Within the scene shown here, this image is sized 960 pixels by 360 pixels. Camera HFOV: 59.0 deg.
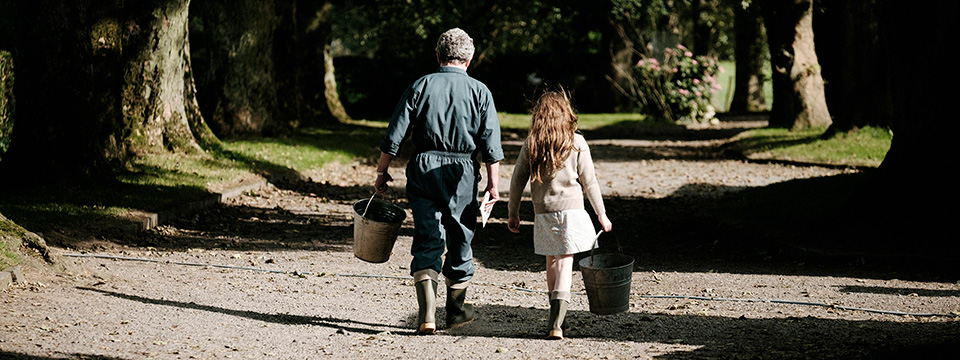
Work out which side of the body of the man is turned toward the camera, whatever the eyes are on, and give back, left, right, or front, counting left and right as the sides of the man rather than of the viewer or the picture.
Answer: back

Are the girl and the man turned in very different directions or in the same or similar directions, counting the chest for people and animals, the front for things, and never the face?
same or similar directions

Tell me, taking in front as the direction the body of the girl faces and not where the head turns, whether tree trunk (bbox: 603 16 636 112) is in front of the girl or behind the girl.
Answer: in front

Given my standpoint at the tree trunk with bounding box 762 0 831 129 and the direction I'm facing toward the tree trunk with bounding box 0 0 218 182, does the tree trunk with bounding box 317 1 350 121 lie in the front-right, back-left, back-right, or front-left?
front-right

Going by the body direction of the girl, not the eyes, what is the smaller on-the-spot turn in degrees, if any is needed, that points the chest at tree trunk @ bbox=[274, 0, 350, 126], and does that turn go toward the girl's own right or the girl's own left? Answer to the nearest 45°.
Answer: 0° — they already face it

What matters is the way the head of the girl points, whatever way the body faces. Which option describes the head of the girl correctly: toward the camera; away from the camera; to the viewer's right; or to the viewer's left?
away from the camera

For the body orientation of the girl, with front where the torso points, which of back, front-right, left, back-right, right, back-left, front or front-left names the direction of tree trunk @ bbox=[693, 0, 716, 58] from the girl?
front

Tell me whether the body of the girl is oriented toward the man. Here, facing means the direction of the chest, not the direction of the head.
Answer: no

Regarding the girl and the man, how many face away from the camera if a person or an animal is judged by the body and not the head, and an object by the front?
2

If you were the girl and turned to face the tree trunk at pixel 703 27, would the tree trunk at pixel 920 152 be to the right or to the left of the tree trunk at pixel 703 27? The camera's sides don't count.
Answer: right

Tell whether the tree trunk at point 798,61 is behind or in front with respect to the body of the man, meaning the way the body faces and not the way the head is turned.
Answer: in front

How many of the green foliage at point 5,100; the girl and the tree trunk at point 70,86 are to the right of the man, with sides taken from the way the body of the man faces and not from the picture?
1

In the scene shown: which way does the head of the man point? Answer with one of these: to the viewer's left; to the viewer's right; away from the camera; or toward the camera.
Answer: away from the camera

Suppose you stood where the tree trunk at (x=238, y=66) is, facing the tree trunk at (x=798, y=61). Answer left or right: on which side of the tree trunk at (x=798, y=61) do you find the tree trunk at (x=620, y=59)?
left

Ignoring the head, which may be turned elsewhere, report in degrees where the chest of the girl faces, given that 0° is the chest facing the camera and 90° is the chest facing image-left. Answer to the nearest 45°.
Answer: approximately 180°

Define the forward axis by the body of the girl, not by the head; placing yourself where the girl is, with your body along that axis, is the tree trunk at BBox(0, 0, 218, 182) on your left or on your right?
on your left

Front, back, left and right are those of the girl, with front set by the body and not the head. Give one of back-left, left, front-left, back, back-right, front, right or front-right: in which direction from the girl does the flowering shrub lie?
front
